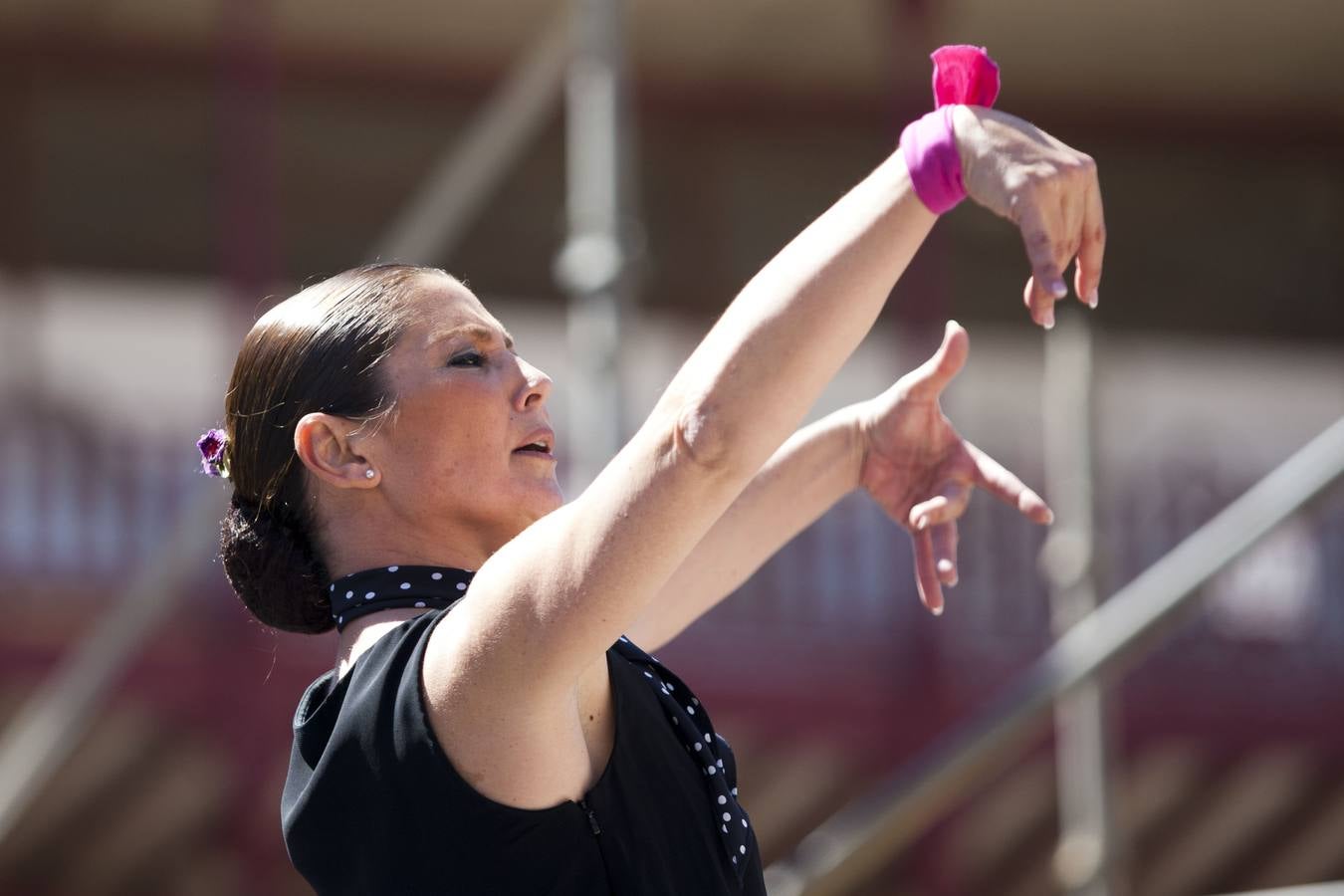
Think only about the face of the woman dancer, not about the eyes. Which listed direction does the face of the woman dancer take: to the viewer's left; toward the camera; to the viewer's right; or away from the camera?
to the viewer's right

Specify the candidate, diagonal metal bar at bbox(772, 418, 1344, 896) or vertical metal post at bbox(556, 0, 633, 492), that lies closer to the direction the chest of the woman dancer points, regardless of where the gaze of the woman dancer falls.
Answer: the diagonal metal bar

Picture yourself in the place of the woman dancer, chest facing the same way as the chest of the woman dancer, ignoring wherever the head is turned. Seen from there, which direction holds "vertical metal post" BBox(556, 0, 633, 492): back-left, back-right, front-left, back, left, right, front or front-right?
left

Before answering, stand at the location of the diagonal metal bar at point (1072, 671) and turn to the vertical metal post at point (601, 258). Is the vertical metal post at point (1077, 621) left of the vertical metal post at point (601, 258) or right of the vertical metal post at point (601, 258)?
right

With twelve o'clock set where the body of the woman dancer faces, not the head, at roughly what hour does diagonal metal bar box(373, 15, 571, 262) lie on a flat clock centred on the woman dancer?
The diagonal metal bar is roughly at 9 o'clock from the woman dancer.

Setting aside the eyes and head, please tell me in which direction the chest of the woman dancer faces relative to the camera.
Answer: to the viewer's right
